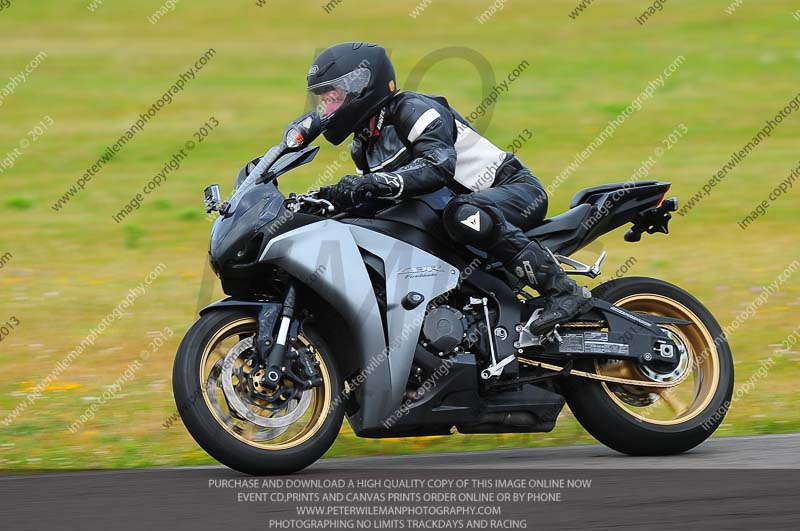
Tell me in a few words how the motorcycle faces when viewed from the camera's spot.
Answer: facing to the left of the viewer
